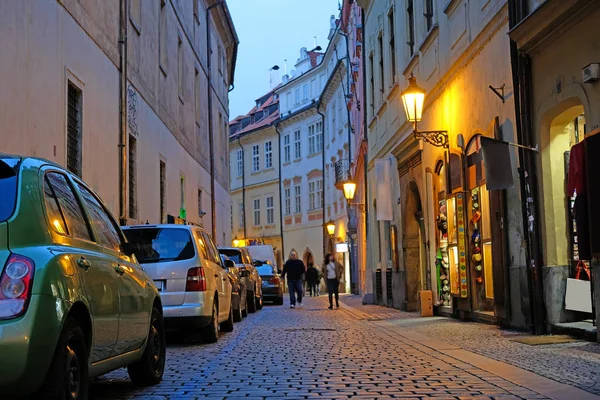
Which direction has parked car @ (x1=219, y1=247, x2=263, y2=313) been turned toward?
away from the camera

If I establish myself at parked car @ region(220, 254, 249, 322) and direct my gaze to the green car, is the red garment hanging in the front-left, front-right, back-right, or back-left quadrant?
front-left

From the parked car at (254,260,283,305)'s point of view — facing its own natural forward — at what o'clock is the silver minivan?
The silver minivan is roughly at 6 o'clock from the parked car.

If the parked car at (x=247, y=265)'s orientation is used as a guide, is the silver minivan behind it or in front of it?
behind

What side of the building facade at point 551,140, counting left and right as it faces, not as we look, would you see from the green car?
front

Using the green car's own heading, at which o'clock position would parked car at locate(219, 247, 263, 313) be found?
The parked car is roughly at 11 o'clock from the green car.

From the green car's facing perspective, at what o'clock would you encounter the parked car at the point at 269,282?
The parked car is roughly at 11 o'clock from the green car.

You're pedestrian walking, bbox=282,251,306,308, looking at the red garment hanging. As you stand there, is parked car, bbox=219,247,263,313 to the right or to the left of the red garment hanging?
right

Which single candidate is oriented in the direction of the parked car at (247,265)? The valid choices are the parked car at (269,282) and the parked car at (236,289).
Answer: the parked car at (236,289)

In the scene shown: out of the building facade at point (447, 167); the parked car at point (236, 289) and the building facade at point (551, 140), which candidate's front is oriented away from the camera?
the parked car

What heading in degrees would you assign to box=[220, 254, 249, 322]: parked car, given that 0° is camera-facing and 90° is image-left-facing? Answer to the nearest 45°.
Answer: approximately 180°

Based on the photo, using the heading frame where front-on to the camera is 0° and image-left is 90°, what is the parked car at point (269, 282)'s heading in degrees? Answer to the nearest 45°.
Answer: approximately 180°

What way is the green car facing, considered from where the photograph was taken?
facing away from the viewer and to the right of the viewer

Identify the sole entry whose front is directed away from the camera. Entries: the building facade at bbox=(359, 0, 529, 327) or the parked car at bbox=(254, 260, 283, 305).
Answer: the parked car

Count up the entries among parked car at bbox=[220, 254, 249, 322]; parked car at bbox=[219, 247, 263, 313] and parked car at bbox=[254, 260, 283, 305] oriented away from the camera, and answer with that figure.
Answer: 3
